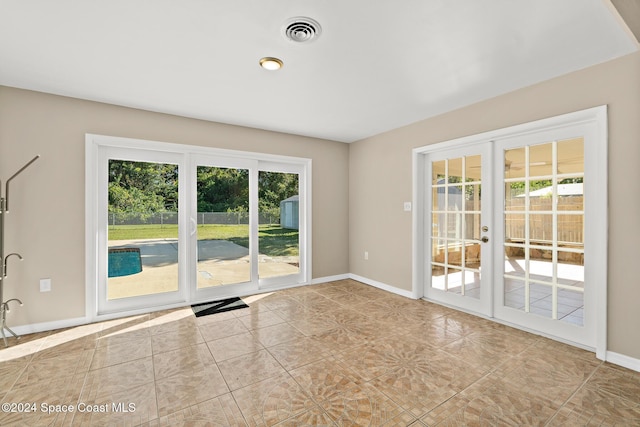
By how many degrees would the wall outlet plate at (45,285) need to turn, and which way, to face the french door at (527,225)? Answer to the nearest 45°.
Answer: approximately 45° to its left

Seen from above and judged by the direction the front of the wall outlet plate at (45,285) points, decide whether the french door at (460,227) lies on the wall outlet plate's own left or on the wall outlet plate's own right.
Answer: on the wall outlet plate's own left
